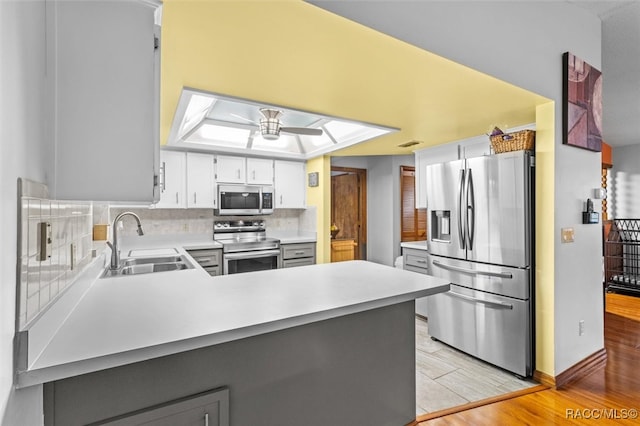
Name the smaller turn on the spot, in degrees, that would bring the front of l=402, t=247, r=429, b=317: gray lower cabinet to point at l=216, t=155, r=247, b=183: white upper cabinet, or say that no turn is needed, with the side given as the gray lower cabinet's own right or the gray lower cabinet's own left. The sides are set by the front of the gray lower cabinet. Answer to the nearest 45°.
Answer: approximately 45° to the gray lower cabinet's own right

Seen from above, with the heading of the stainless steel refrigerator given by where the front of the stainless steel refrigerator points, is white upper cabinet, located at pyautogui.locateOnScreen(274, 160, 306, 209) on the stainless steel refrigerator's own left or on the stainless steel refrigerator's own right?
on the stainless steel refrigerator's own right

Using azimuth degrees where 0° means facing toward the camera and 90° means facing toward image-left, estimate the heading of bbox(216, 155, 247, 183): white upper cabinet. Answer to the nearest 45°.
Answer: approximately 0°

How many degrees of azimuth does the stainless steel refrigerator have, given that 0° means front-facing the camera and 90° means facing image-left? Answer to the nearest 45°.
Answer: approximately 45°

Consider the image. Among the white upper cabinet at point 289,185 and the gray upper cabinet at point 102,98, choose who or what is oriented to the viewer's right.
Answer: the gray upper cabinet at point 102,98

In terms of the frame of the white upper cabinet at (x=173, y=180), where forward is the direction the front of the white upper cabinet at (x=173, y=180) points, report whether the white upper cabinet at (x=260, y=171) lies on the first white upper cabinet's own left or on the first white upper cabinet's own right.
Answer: on the first white upper cabinet's own left

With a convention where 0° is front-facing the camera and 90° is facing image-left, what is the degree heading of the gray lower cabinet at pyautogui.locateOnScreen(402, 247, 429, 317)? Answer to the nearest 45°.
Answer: approximately 45°
